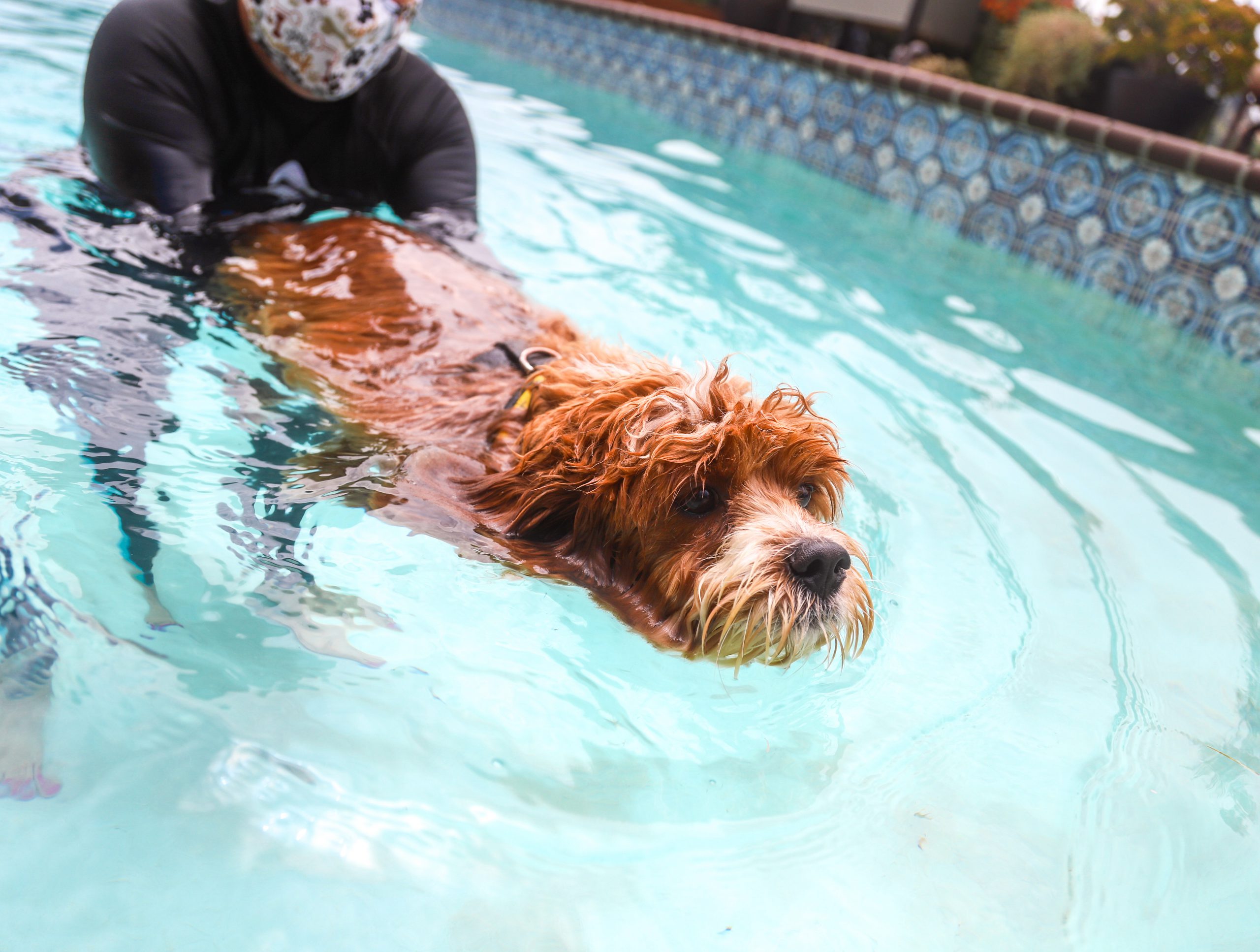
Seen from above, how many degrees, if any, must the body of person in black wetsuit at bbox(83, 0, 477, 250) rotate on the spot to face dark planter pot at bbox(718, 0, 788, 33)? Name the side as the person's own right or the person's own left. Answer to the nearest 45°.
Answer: approximately 135° to the person's own left

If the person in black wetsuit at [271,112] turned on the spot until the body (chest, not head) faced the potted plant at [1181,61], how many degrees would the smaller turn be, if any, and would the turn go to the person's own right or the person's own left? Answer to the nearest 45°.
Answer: approximately 135° to the person's own left

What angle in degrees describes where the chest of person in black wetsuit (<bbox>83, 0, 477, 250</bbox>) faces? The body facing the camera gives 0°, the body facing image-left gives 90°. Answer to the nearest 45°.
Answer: approximately 0°

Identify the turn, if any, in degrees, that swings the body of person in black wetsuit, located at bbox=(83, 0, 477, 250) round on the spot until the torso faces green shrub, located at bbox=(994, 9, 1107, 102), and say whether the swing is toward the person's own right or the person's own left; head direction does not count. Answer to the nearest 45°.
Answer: approximately 135° to the person's own left

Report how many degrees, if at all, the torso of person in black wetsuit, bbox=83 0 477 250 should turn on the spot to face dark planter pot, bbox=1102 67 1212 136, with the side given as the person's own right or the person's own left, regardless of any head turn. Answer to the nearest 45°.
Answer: approximately 135° to the person's own left

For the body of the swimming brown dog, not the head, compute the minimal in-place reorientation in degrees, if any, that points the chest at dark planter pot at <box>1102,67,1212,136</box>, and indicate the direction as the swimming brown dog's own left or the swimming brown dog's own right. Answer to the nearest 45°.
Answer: approximately 90° to the swimming brown dog's own left

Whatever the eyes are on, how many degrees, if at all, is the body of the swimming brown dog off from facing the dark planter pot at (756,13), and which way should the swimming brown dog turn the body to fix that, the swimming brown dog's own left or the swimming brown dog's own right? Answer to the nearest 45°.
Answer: approximately 135° to the swimming brown dog's own left
